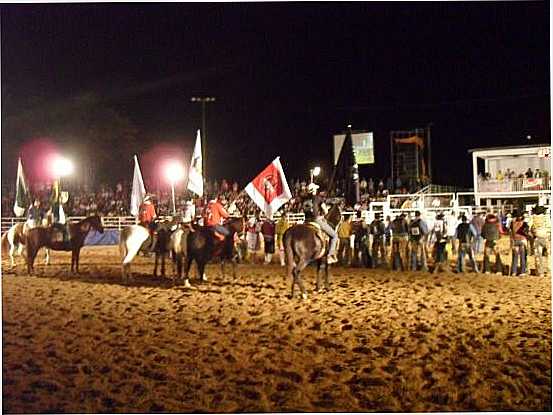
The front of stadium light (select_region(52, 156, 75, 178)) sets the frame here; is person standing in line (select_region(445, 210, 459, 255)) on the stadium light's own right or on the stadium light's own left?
on the stadium light's own left

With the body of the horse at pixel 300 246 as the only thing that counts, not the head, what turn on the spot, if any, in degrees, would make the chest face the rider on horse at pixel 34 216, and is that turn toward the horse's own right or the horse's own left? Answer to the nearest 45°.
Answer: approximately 90° to the horse's own left

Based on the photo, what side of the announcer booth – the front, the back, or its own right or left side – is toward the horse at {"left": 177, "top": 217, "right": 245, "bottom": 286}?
front

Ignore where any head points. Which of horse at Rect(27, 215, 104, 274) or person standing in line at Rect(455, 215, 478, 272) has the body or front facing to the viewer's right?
the horse

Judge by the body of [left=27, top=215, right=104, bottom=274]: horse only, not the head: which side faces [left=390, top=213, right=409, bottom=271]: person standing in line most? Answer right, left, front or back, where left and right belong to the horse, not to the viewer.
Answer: front

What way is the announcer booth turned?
toward the camera

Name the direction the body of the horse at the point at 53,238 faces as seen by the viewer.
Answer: to the viewer's right

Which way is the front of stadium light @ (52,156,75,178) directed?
toward the camera

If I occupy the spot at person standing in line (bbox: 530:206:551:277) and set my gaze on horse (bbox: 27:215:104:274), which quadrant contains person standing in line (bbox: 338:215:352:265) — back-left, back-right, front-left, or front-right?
front-right
